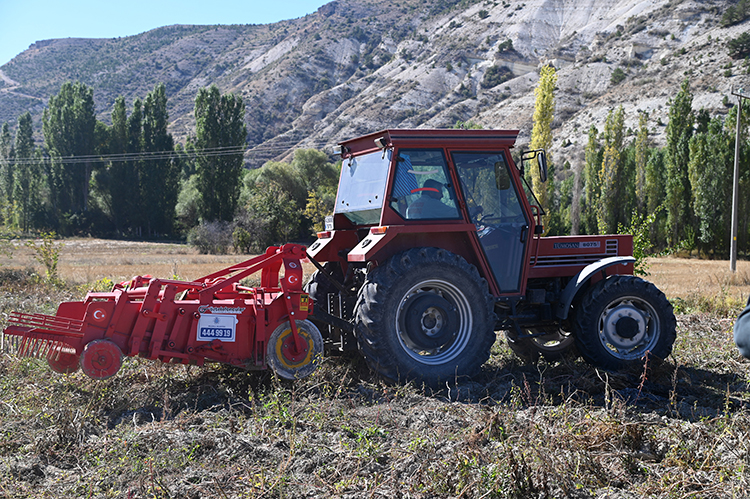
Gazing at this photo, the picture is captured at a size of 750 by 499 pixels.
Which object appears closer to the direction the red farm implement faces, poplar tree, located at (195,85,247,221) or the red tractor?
the red tractor

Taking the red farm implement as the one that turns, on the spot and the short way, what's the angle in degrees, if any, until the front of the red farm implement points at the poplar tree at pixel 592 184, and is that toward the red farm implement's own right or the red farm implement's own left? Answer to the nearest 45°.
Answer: approximately 45° to the red farm implement's own left

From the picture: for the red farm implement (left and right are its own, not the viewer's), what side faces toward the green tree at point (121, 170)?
left

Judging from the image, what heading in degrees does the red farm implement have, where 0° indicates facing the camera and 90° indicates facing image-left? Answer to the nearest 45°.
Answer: approximately 270°

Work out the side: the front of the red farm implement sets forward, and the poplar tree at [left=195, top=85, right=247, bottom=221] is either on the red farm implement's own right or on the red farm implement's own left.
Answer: on the red farm implement's own left

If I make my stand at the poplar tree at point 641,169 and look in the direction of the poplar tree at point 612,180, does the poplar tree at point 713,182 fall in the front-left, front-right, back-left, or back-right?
back-left

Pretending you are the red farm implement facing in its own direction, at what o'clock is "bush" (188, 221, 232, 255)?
The bush is roughly at 9 o'clock from the red farm implement.
